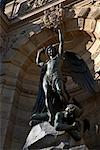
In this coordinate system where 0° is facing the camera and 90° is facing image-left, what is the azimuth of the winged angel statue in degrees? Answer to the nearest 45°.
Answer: approximately 45°
